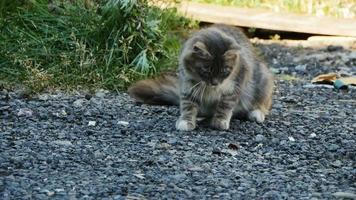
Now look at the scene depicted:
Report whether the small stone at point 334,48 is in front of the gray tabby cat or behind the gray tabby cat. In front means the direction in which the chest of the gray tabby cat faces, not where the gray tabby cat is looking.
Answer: behind

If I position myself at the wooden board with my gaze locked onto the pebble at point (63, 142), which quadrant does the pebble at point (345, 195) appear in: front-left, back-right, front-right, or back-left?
front-left

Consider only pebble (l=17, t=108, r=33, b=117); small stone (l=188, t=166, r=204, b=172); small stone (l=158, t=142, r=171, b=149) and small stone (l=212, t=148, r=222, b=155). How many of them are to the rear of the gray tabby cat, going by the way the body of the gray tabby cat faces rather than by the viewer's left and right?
0

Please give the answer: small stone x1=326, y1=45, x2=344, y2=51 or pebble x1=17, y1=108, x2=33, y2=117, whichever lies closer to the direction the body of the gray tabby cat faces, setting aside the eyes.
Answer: the pebble

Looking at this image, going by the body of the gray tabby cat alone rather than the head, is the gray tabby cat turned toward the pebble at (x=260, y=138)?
no

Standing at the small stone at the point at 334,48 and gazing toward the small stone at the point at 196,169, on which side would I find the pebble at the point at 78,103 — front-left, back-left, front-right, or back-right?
front-right

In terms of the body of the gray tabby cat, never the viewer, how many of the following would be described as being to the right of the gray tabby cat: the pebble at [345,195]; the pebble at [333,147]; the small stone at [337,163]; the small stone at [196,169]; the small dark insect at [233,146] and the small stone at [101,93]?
1

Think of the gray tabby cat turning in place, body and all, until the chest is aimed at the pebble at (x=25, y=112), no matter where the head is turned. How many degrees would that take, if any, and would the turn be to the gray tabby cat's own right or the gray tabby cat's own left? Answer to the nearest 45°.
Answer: approximately 45° to the gray tabby cat's own right

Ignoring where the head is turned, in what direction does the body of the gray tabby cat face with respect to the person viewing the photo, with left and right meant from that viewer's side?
facing the viewer and to the left of the viewer

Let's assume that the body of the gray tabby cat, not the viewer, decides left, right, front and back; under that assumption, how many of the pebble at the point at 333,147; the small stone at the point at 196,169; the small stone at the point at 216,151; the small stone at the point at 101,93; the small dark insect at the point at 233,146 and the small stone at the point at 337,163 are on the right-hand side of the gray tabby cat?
1

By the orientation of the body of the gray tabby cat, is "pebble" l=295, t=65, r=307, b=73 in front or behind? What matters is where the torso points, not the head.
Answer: behind

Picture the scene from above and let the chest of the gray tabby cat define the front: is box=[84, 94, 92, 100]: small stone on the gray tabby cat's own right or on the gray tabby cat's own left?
on the gray tabby cat's own right

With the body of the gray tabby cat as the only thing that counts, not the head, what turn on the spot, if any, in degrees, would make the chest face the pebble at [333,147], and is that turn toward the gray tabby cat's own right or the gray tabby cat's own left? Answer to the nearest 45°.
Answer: approximately 90° to the gray tabby cat's own left

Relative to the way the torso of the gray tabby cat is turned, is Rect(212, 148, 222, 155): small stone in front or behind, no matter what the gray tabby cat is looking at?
in front

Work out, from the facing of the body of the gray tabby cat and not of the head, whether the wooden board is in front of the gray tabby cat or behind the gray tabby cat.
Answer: behind
